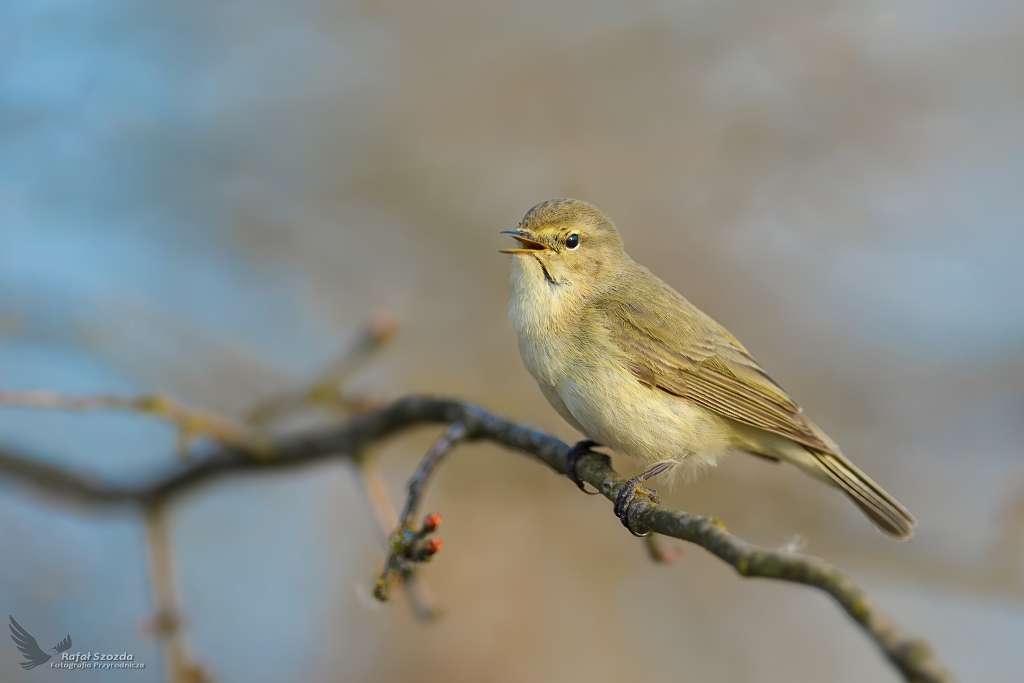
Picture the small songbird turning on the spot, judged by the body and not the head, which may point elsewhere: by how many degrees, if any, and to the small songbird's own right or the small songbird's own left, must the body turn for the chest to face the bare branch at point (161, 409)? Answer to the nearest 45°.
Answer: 0° — it already faces it

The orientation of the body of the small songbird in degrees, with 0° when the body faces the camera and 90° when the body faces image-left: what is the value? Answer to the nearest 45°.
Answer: approximately 90°
